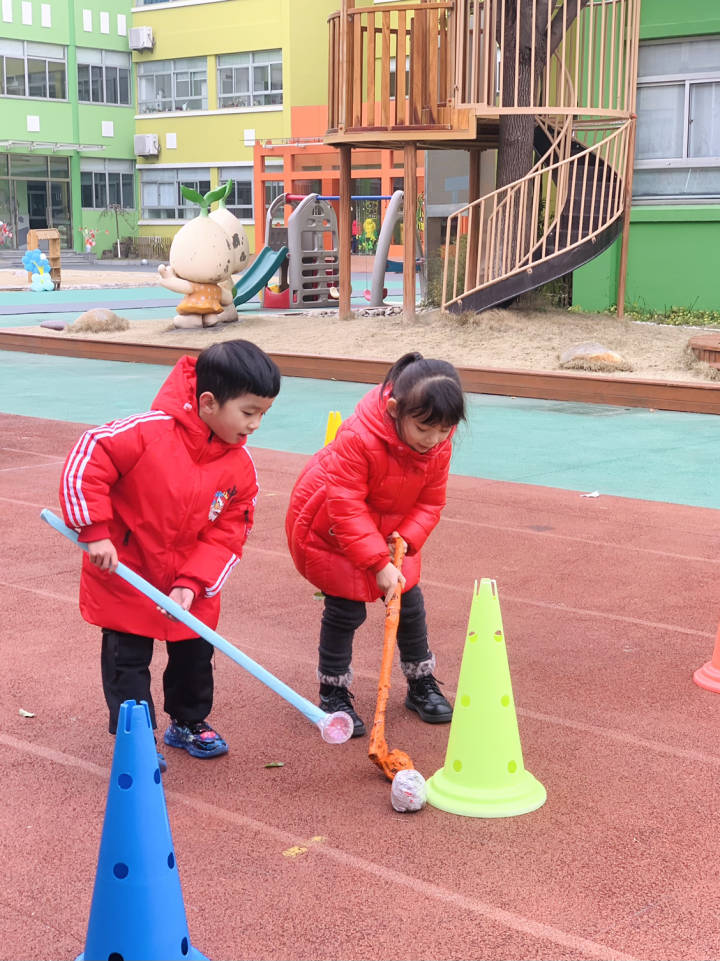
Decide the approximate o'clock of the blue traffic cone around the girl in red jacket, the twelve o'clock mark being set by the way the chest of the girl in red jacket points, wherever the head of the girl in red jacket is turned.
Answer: The blue traffic cone is roughly at 2 o'clock from the girl in red jacket.

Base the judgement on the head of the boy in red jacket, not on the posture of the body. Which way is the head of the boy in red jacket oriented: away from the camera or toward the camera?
toward the camera

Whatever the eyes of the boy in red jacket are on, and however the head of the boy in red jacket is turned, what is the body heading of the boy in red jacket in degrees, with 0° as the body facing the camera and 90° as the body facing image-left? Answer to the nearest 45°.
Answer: approximately 315°

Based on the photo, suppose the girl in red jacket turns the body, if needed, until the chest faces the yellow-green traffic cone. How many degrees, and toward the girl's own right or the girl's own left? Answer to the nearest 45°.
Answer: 0° — they already face it

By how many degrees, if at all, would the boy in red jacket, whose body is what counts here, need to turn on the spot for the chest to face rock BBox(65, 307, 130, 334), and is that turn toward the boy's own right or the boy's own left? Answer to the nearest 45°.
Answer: approximately 135° to the boy's own left

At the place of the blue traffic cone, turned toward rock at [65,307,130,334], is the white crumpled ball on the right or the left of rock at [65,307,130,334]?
right

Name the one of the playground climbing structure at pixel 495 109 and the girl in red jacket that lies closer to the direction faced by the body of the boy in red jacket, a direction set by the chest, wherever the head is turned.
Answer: the girl in red jacket

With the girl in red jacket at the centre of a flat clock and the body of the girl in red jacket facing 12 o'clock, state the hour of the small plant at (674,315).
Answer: The small plant is roughly at 8 o'clock from the girl in red jacket.

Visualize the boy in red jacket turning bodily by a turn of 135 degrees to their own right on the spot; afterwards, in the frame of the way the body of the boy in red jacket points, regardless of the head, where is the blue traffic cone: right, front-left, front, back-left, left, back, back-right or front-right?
left

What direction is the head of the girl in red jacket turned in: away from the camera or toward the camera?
toward the camera

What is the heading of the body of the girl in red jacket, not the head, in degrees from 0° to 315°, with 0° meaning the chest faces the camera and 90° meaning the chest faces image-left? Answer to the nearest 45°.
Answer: approximately 315°

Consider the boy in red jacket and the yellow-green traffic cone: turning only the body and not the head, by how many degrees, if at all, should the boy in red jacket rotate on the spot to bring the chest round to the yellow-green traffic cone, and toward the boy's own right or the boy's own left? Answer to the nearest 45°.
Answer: approximately 45° to the boy's own left

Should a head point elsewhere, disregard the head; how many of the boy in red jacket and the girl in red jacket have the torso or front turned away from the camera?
0

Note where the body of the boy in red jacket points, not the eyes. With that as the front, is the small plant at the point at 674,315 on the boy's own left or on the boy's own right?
on the boy's own left

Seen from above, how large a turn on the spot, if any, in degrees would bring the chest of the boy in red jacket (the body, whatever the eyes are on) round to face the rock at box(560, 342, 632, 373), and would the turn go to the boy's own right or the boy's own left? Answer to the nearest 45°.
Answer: approximately 90° to the boy's own left

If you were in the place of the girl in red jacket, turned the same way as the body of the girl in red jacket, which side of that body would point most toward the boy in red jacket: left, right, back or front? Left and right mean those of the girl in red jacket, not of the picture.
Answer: right

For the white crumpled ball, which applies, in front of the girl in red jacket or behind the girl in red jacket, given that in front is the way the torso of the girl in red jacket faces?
in front
